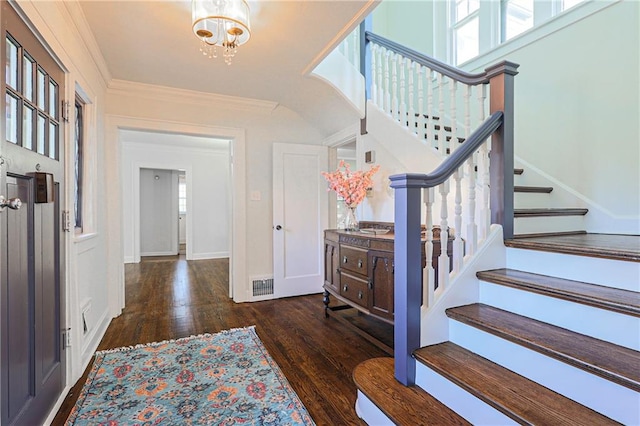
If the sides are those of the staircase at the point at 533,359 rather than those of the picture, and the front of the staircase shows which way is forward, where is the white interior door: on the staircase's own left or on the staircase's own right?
on the staircase's own right

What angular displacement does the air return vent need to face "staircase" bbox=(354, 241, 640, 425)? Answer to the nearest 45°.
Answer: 0° — it already faces it

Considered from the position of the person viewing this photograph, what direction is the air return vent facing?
facing the viewer

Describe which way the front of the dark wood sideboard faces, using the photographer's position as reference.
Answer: facing the viewer and to the left of the viewer

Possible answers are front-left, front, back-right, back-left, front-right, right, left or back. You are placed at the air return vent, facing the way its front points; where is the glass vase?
front-left

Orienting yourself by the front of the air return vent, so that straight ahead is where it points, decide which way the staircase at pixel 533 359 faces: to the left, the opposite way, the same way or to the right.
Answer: to the right

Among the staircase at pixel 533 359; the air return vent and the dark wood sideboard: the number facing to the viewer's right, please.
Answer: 0

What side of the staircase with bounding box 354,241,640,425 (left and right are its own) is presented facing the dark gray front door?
front

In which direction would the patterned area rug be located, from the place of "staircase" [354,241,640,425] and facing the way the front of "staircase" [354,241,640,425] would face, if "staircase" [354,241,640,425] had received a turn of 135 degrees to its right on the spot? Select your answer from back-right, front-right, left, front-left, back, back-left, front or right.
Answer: left

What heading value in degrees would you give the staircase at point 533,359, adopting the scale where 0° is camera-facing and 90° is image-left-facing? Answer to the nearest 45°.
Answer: approximately 45°

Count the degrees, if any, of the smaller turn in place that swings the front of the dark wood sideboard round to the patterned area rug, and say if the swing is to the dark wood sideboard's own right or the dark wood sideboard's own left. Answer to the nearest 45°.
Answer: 0° — it already faces it

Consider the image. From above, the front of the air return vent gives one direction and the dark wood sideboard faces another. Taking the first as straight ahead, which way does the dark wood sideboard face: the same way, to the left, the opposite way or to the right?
to the right

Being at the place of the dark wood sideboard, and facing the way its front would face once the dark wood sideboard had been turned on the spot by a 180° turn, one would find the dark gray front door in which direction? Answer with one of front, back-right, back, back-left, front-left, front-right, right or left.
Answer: back

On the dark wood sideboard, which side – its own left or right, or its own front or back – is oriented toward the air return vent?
right

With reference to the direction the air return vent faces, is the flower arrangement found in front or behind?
in front
